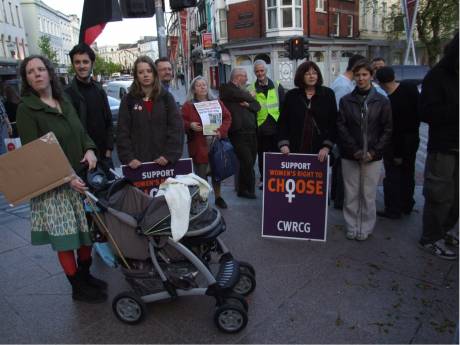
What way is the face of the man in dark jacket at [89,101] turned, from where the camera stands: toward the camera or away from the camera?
toward the camera

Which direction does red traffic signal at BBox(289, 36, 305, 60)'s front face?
toward the camera

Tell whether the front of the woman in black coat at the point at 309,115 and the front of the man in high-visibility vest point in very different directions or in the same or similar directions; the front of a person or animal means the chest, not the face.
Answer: same or similar directions

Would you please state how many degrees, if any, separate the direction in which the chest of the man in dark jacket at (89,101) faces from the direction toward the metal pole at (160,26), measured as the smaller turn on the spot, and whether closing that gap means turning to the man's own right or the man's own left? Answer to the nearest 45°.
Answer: approximately 135° to the man's own left

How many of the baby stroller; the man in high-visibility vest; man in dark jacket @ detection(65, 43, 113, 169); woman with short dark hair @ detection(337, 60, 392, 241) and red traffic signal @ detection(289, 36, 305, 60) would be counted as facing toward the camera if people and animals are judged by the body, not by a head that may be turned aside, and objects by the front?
4

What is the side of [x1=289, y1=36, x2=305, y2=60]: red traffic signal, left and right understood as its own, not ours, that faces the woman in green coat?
front

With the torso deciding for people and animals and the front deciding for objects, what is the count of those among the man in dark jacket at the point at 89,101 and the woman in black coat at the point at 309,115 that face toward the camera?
2

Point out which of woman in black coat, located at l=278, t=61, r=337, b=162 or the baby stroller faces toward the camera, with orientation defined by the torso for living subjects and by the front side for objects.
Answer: the woman in black coat

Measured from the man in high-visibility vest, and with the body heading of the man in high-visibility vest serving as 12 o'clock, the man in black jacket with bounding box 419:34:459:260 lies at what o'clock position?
The man in black jacket is roughly at 11 o'clock from the man in high-visibility vest.

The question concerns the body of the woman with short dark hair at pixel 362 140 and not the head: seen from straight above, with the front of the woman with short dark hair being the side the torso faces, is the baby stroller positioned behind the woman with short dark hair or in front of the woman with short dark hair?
in front

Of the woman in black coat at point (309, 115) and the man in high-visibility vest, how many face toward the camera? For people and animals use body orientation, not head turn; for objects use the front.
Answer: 2

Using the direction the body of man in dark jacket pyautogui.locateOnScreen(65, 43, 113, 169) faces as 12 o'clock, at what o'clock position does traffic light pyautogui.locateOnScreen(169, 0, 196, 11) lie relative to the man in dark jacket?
The traffic light is roughly at 7 o'clock from the man in dark jacket.

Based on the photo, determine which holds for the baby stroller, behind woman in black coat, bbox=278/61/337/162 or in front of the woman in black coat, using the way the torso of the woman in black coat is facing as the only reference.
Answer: in front

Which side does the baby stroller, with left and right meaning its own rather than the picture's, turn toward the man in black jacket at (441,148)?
front

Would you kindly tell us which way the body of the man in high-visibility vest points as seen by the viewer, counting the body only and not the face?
toward the camera

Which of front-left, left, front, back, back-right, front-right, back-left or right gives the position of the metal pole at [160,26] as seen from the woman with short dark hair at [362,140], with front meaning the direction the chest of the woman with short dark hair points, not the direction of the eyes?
back-right

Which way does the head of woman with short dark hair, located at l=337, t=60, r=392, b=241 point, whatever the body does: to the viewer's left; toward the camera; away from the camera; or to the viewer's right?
toward the camera
